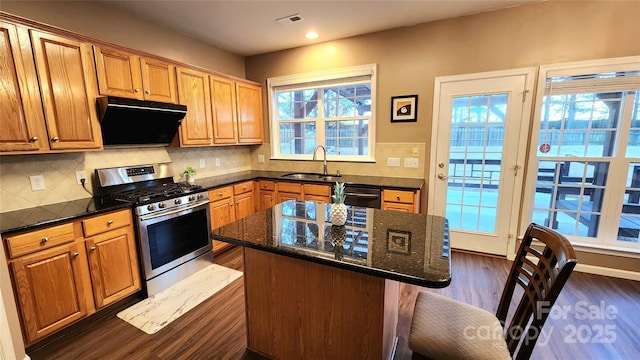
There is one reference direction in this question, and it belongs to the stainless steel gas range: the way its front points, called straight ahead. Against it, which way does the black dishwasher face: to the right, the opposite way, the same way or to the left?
to the right

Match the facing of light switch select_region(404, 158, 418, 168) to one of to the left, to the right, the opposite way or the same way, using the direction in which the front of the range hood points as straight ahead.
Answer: to the right

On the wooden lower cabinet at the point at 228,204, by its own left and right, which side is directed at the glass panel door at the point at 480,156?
front

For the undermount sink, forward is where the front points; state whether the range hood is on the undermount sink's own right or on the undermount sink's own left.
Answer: on the undermount sink's own right

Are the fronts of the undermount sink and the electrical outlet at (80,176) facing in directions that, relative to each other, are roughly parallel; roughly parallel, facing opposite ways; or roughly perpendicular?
roughly perpendicular

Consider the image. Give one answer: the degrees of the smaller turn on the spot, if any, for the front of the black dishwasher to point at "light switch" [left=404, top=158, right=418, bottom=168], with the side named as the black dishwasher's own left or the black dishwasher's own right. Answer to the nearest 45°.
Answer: approximately 135° to the black dishwasher's own left

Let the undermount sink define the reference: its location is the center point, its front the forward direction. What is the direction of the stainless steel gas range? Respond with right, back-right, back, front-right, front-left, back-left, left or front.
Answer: front-right

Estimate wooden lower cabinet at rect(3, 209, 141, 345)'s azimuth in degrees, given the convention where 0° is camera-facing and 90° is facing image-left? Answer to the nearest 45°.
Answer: approximately 315°

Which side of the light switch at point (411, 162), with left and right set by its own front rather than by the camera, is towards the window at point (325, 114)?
right

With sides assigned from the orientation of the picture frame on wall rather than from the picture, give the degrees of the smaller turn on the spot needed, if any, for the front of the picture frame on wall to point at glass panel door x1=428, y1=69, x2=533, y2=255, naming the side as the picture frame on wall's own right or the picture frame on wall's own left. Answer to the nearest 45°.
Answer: approximately 90° to the picture frame on wall's own left
